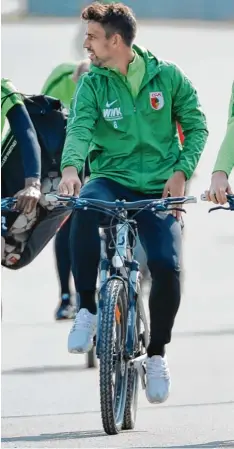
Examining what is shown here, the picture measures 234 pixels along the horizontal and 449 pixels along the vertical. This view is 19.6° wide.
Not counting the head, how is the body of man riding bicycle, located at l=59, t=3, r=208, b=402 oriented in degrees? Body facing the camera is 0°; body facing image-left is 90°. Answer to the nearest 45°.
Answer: approximately 0°

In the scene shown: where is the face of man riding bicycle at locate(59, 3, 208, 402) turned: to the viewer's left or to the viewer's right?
to the viewer's left

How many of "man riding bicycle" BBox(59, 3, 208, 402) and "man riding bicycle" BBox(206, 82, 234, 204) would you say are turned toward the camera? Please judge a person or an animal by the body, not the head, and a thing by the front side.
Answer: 2

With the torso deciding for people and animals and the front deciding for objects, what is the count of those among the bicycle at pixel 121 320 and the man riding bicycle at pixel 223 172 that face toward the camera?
2

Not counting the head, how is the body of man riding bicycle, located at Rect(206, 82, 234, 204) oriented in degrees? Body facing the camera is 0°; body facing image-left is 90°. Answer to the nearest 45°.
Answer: approximately 0°
